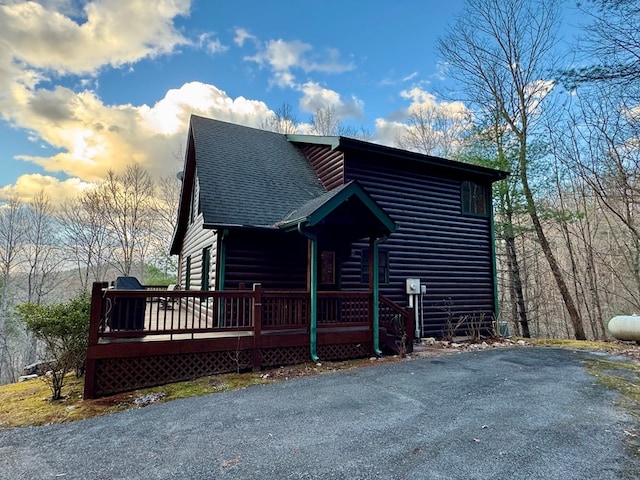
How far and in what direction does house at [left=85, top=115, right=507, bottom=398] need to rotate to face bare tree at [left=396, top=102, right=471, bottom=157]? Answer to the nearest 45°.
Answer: approximately 135° to its left

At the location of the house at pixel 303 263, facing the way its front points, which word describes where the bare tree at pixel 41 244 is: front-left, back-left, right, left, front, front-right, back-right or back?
back-right

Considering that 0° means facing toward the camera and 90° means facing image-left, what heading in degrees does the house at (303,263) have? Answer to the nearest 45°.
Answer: approximately 0°

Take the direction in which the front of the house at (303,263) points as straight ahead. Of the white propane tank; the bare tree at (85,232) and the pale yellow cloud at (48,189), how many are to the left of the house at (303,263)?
1

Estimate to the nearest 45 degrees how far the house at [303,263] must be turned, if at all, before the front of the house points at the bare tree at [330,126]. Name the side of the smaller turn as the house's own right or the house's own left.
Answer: approximately 180°

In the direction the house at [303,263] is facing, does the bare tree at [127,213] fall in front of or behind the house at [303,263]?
behind

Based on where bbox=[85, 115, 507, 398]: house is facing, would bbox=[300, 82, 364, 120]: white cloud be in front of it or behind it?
behind

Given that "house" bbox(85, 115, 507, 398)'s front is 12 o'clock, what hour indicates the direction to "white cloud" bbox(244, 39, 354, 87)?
The white cloud is roughly at 6 o'clock from the house.

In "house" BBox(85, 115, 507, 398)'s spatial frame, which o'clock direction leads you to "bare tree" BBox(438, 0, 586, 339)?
The bare tree is roughly at 8 o'clock from the house.

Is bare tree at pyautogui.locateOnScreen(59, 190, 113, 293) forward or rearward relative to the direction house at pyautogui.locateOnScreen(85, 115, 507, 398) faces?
rearward
